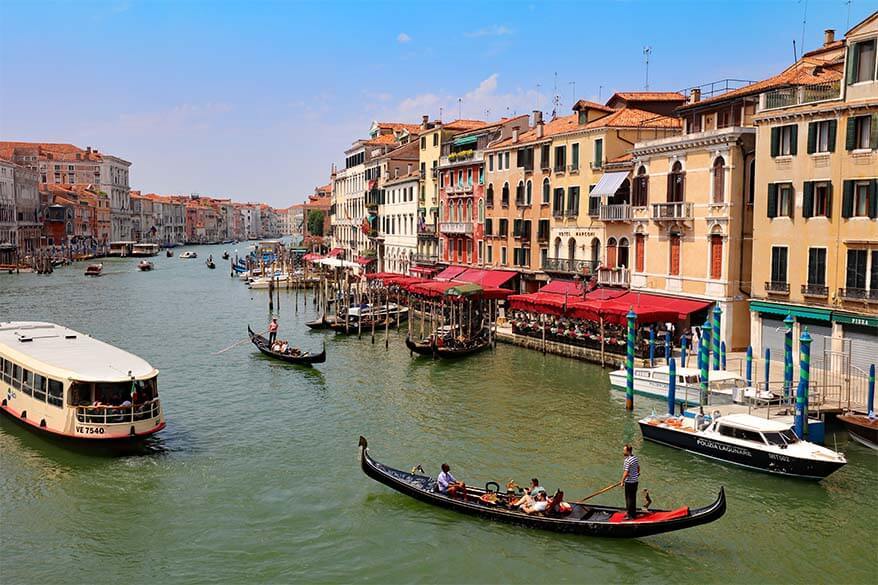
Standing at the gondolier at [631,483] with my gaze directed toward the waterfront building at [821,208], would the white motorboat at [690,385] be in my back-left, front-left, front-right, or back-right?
front-left

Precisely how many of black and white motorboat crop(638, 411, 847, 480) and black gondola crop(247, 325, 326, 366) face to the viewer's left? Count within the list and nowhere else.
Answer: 0

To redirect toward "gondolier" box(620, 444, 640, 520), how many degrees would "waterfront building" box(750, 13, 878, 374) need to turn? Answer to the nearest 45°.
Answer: approximately 45° to its left

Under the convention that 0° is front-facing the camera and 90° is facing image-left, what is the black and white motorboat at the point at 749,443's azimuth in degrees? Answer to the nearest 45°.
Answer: approximately 315°

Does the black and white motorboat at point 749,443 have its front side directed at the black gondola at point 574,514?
no

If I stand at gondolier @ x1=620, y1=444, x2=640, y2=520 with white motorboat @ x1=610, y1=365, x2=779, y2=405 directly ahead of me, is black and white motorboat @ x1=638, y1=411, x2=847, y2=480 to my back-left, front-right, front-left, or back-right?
front-right

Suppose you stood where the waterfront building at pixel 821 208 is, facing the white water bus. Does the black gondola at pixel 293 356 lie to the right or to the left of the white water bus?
right

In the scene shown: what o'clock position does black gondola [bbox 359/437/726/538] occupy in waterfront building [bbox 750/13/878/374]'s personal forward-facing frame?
The black gondola is roughly at 11 o'clock from the waterfront building.

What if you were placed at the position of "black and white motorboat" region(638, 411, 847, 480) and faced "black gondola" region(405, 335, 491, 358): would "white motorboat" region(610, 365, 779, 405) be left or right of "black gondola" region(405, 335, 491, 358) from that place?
right

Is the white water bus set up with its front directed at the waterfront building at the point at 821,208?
no

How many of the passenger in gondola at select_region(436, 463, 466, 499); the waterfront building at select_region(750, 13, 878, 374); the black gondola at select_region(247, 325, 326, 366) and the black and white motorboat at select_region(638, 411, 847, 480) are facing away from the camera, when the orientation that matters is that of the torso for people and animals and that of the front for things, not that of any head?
0

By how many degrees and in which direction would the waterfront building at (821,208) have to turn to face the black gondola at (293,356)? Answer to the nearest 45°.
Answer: approximately 45° to its right

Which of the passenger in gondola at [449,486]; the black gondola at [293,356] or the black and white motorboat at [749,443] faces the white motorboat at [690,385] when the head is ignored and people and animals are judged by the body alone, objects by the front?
the black gondola

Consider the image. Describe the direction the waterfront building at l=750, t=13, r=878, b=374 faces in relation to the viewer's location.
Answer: facing the viewer and to the left of the viewer
